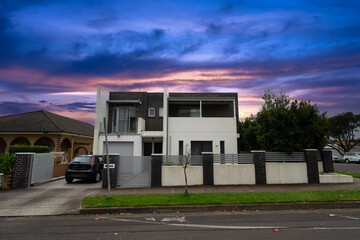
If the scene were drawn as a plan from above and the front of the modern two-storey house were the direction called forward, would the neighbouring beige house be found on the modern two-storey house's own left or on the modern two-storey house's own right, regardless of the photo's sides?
on the modern two-storey house's own right

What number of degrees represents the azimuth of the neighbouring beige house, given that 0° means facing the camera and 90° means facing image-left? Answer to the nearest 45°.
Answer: approximately 0°

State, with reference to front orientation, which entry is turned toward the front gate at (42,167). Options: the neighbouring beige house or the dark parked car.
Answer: the neighbouring beige house

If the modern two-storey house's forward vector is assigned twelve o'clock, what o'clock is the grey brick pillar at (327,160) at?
The grey brick pillar is roughly at 10 o'clock from the modern two-storey house.

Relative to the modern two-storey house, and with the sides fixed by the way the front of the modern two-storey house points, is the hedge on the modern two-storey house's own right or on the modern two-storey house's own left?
on the modern two-storey house's own right

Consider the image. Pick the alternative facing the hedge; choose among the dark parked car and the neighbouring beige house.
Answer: the neighbouring beige house
